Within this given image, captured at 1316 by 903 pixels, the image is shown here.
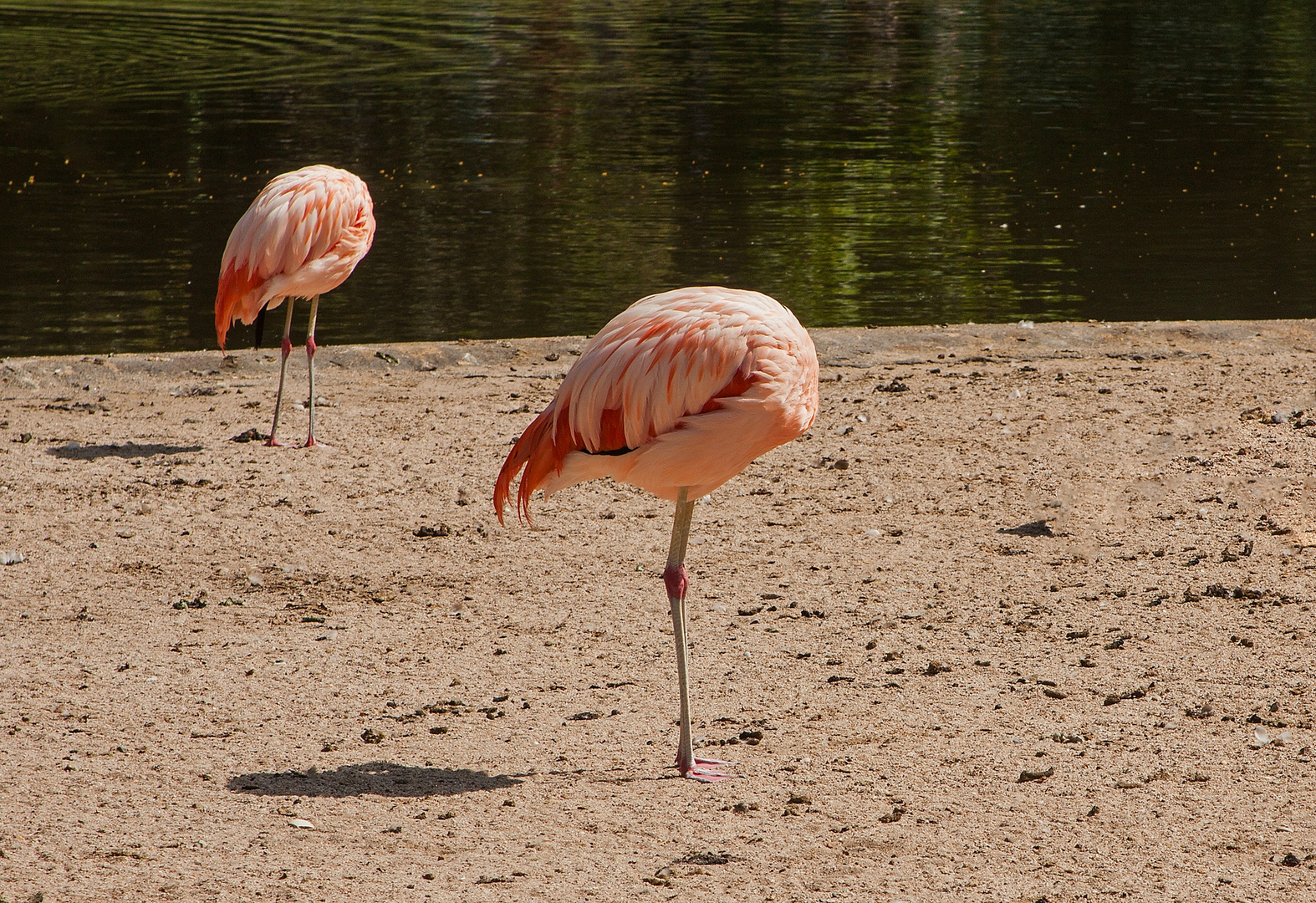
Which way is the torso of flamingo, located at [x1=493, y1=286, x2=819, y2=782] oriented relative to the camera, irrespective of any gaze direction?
to the viewer's right

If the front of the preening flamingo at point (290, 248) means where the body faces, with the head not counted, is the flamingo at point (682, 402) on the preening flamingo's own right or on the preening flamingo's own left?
on the preening flamingo's own right

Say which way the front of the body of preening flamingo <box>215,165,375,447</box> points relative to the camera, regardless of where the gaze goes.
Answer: to the viewer's right

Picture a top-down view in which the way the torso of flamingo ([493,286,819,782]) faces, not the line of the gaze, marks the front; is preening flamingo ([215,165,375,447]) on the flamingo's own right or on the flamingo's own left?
on the flamingo's own left

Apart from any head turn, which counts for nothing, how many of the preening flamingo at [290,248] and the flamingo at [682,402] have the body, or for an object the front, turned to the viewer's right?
2
